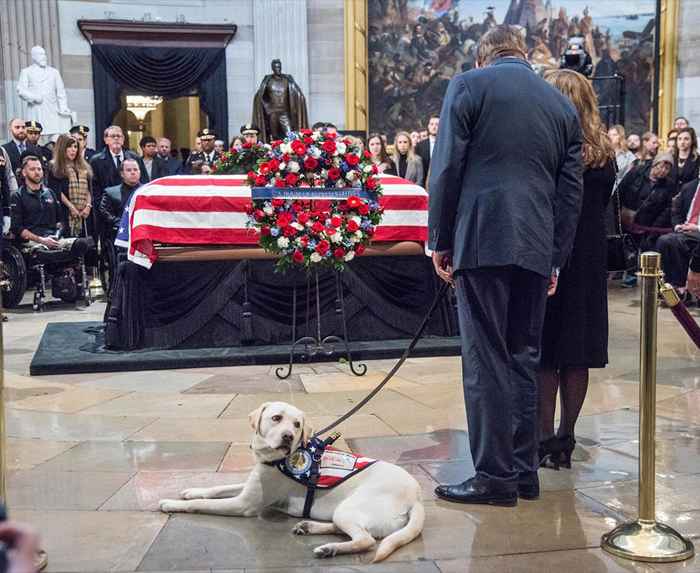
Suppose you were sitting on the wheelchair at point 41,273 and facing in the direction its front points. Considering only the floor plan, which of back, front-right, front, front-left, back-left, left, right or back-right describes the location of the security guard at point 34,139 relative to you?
back-left

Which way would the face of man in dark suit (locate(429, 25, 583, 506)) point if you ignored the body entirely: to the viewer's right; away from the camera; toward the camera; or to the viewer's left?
away from the camera

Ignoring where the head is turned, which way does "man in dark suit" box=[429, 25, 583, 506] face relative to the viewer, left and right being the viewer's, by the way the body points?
facing away from the viewer and to the left of the viewer

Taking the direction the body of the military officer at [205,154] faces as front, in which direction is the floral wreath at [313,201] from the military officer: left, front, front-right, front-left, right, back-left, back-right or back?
front

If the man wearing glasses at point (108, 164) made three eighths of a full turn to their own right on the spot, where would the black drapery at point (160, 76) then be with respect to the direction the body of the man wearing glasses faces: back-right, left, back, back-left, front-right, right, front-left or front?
front-right

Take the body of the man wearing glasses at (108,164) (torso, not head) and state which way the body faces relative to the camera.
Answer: toward the camera

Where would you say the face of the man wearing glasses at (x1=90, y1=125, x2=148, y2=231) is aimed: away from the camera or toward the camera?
toward the camera

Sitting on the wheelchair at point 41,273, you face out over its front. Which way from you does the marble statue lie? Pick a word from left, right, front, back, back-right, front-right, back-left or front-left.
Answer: back-left

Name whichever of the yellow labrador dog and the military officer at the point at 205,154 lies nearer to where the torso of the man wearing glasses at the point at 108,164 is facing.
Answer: the yellow labrador dog

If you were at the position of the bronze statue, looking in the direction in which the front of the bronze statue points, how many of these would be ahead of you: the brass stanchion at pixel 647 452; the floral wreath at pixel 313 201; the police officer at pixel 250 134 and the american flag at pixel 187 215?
4

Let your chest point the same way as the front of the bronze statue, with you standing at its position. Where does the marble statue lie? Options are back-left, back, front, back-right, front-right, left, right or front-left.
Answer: back-right

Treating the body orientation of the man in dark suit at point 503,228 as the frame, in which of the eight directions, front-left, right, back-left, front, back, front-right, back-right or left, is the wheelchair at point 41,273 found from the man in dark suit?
front

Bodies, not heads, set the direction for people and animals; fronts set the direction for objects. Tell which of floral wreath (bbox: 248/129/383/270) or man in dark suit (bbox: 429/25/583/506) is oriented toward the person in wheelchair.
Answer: the man in dark suit

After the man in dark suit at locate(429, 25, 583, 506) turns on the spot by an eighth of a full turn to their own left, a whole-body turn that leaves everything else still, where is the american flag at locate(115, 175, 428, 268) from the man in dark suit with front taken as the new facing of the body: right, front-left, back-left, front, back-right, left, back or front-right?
front-right

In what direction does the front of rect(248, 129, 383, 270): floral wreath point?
toward the camera
